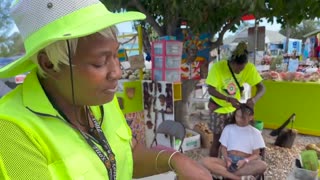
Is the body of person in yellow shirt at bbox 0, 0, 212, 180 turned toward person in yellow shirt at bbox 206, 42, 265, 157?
no

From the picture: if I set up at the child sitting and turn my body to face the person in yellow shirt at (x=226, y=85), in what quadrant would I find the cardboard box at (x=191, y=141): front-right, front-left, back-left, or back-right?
front-left

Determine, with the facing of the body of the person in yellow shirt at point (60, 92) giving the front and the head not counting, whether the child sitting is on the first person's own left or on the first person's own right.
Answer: on the first person's own left

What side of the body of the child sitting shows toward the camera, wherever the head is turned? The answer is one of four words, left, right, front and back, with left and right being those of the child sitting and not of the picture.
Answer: front

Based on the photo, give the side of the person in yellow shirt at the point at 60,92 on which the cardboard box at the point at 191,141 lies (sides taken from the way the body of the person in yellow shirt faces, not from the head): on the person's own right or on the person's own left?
on the person's own left

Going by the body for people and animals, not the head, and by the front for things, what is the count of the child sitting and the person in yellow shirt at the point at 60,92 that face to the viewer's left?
0

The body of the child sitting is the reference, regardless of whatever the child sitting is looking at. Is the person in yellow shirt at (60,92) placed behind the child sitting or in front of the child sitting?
in front

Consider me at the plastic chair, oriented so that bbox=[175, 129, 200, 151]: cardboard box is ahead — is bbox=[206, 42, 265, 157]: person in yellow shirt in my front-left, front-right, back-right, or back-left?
front-right

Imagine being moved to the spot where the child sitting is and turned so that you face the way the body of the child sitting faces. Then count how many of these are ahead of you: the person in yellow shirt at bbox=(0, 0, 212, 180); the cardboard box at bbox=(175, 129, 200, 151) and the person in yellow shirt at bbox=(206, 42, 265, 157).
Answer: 1

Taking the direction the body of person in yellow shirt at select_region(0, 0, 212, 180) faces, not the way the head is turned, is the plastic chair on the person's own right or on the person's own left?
on the person's own left

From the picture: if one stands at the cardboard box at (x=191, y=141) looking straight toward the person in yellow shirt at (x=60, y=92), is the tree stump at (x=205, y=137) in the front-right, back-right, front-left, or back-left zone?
back-left

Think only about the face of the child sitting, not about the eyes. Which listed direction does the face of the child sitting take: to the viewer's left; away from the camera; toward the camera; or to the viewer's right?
toward the camera

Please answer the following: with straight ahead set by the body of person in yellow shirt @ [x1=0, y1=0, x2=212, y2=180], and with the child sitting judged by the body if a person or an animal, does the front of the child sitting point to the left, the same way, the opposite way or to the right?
to the right

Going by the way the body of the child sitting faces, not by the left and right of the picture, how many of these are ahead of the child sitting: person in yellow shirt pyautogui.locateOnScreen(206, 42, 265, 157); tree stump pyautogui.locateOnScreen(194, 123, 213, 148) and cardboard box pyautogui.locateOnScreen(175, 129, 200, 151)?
0

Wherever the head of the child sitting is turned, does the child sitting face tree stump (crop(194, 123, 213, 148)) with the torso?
no
